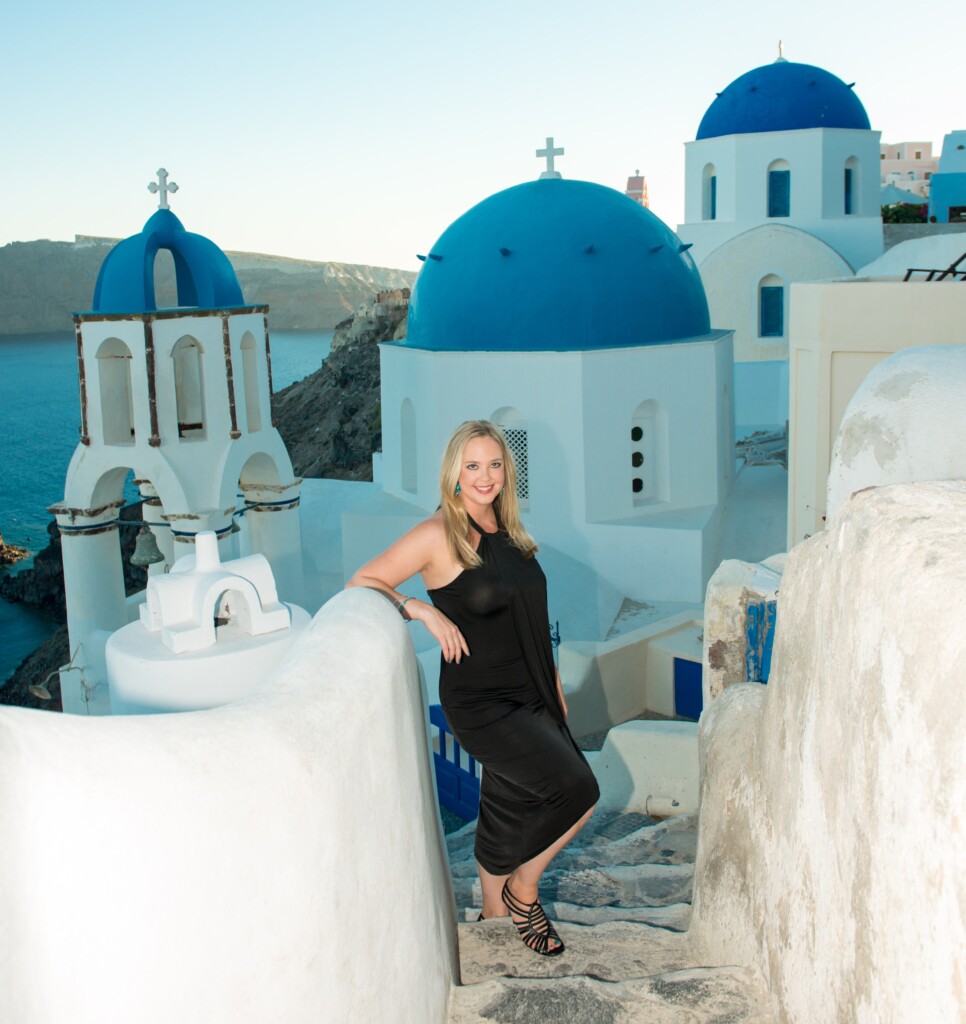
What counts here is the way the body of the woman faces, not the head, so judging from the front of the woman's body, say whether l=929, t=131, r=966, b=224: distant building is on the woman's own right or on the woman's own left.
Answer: on the woman's own left

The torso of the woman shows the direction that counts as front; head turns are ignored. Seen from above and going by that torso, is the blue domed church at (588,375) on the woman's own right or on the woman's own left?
on the woman's own left

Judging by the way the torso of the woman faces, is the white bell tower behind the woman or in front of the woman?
behind

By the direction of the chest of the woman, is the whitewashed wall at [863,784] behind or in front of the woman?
in front

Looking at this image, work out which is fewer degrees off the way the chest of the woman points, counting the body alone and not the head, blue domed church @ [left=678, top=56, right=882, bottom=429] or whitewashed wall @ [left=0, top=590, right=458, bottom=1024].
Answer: the whitewashed wall

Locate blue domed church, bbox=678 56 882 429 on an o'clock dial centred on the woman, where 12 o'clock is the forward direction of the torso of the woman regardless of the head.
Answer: The blue domed church is roughly at 8 o'clock from the woman.

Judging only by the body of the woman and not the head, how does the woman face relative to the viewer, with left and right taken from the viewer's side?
facing the viewer and to the right of the viewer
